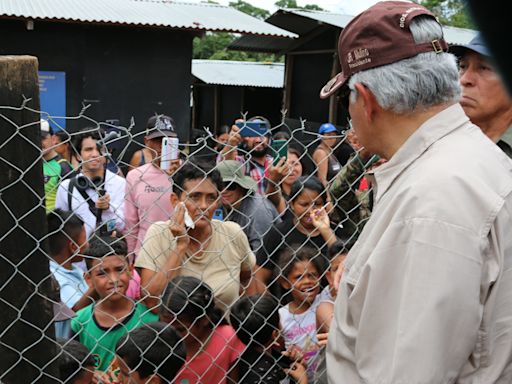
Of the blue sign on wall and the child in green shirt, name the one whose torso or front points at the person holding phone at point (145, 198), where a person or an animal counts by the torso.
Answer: the blue sign on wall

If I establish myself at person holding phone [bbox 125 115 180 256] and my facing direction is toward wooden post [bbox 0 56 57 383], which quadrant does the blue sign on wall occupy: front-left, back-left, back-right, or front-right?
back-right

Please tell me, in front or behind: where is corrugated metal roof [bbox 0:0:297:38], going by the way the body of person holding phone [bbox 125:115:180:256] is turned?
behind

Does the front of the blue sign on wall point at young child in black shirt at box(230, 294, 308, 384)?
yes

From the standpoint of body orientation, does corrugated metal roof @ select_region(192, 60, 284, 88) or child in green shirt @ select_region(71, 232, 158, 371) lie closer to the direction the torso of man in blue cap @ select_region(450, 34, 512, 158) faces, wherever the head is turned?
the child in green shirt

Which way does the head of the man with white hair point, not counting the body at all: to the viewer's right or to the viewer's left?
to the viewer's left

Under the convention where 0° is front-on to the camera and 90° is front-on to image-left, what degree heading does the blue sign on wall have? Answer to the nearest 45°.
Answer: approximately 0°

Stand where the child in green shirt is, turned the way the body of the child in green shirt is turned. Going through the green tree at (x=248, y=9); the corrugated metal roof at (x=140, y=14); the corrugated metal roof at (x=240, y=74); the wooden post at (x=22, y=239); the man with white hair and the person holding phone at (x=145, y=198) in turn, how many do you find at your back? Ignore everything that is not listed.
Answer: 4

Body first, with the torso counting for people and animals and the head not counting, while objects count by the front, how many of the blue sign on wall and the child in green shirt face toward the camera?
2

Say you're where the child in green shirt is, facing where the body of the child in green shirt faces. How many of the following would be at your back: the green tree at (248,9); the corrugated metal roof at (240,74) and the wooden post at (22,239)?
2

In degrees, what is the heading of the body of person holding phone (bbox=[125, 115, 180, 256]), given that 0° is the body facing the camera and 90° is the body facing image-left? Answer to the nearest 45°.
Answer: approximately 315°
